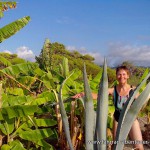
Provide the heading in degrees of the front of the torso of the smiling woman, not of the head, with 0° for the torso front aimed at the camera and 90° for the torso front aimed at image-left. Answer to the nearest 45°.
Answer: approximately 0°
